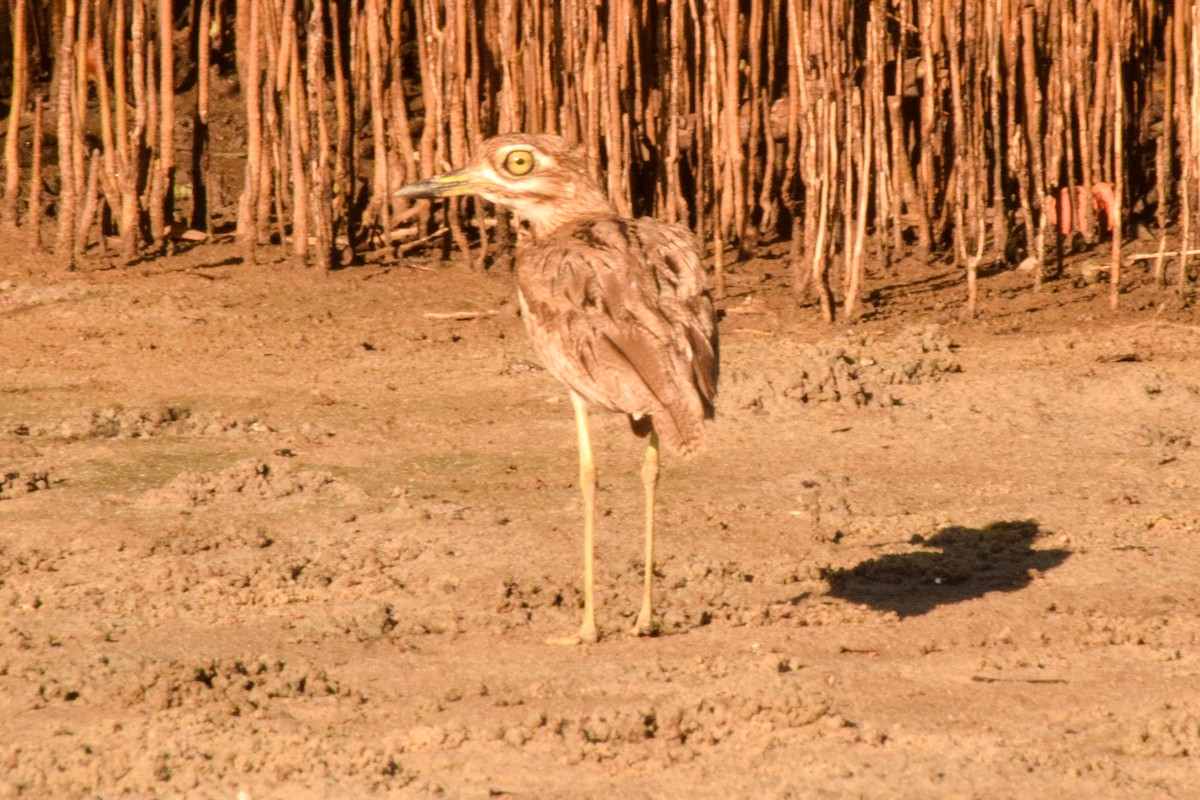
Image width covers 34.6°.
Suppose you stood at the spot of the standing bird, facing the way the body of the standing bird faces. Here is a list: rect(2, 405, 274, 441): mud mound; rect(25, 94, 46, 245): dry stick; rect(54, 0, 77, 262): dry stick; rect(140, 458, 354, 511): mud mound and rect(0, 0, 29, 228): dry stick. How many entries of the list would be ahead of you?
5

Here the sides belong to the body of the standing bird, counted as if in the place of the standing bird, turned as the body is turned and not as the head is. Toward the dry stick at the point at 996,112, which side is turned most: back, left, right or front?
right

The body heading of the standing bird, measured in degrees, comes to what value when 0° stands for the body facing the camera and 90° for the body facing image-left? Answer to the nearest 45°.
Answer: approximately 135°

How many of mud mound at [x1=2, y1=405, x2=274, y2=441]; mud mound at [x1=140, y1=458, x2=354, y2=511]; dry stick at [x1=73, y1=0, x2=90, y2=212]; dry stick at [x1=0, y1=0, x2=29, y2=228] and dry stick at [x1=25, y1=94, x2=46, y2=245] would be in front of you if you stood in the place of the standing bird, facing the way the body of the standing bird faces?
5

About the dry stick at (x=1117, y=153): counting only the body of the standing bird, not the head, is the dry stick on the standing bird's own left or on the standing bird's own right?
on the standing bird's own right

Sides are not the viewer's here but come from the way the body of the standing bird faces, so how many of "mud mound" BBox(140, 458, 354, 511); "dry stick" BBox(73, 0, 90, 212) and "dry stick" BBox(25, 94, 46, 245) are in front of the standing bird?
3

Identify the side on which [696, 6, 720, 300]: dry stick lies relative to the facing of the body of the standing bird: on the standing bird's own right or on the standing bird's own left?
on the standing bird's own right

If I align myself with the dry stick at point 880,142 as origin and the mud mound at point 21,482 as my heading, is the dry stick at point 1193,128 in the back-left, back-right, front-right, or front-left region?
back-left

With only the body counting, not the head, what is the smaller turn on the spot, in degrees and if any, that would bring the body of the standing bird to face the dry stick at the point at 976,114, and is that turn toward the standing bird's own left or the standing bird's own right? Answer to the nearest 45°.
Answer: approximately 90° to the standing bird's own right

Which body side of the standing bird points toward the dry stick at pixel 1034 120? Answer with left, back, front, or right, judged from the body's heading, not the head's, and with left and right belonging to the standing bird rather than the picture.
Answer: right

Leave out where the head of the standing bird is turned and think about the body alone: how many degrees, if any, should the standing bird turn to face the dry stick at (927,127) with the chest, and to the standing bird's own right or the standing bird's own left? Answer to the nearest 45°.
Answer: approximately 90° to the standing bird's own right

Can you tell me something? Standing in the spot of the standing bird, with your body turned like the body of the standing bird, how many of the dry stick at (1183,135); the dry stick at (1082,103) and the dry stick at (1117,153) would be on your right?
3
